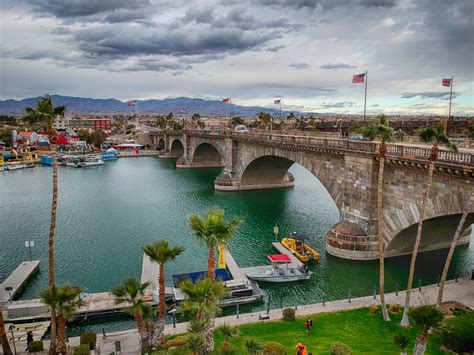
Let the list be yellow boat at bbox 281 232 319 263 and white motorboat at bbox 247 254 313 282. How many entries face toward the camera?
0

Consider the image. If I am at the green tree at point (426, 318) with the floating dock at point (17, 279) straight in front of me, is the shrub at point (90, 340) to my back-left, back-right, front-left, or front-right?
front-left

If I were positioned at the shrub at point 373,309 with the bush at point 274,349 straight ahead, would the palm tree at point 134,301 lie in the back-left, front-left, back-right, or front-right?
front-right

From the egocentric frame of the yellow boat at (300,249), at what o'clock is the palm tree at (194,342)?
The palm tree is roughly at 8 o'clock from the yellow boat.

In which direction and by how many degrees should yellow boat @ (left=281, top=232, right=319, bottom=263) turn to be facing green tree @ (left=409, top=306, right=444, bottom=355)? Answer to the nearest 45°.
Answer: approximately 135° to its left
